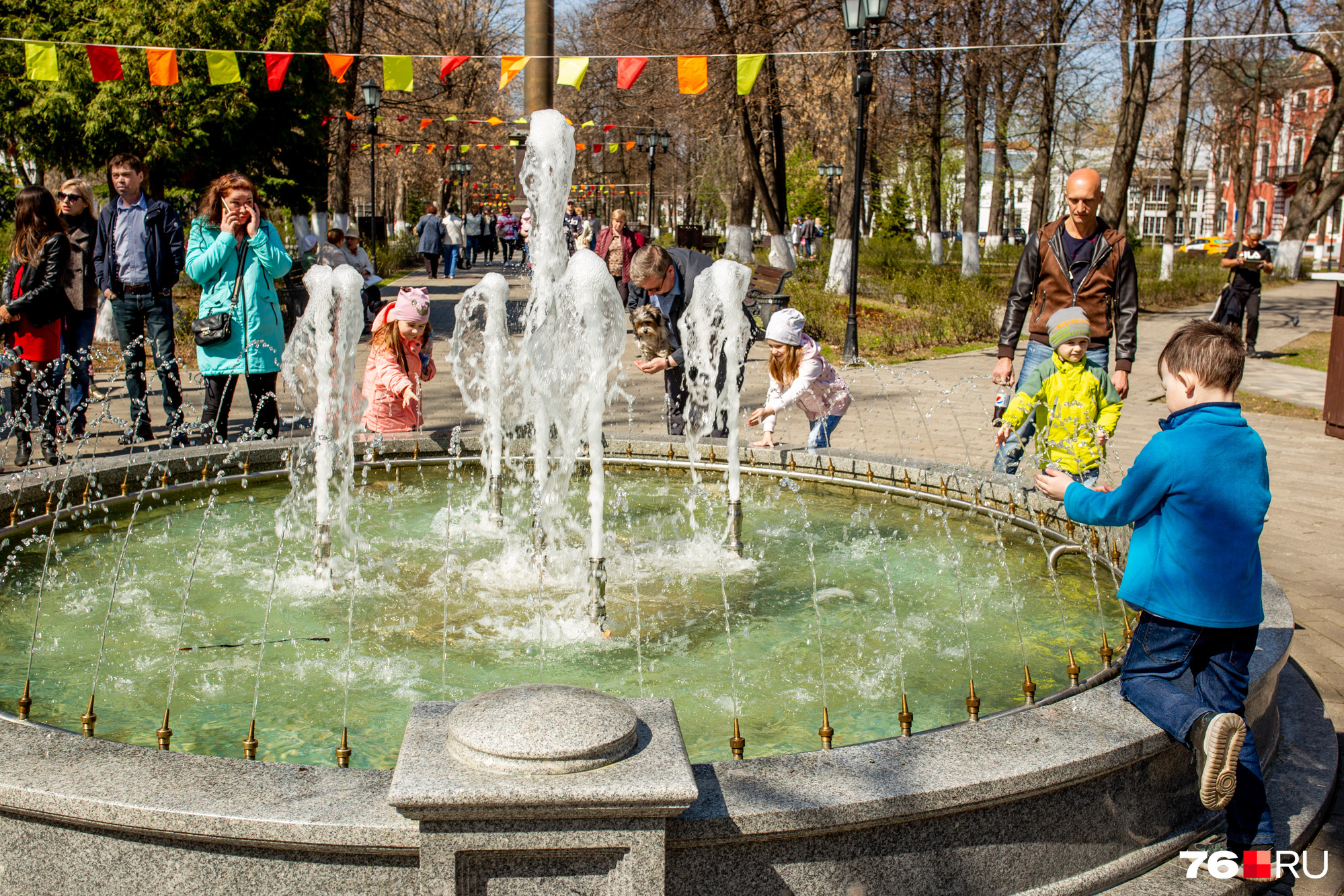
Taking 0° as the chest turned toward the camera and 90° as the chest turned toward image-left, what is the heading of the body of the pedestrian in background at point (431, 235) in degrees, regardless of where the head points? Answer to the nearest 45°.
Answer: approximately 180°

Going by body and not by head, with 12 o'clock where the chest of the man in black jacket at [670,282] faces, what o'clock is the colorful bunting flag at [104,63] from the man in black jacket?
The colorful bunting flag is roughly at 3 o'clock from the man in black jacket.

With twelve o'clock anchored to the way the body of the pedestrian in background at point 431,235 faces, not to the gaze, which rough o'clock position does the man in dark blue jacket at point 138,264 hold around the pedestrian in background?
The man in dark blue jacket is roughly at 6 o'clock from the pedestrian in background.

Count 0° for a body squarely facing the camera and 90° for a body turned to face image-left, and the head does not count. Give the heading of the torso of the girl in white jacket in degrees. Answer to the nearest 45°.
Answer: approximately 45°

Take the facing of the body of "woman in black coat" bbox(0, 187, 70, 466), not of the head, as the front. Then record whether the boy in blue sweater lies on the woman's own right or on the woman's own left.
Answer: on the woman's own left
